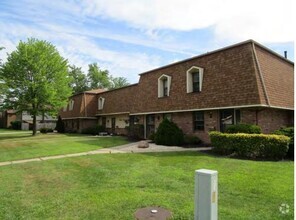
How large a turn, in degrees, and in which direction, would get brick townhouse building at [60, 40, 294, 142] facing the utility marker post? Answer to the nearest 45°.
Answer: approximately 45° to its left

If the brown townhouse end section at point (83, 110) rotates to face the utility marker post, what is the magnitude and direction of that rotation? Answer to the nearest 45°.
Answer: approximately 45° to its left

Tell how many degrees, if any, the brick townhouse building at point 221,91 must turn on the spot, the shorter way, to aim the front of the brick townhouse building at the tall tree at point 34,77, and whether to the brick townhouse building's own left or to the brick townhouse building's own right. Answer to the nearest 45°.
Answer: approximately 90° to the brick townhouse building's own right

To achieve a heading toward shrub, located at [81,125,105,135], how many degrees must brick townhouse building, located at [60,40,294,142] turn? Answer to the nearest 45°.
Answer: approximately 90° to its right

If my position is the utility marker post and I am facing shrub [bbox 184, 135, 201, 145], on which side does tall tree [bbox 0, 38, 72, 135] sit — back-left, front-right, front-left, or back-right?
front-left

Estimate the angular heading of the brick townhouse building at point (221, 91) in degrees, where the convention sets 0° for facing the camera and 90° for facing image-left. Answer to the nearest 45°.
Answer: approximately 45°
